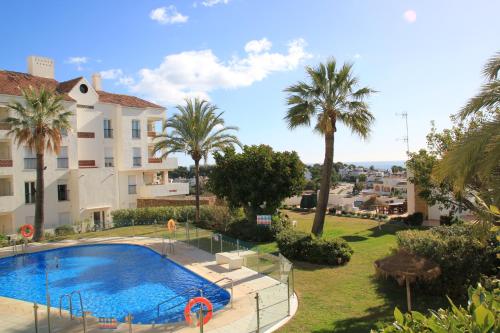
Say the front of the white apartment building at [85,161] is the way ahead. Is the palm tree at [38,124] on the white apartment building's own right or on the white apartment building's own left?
on the white apartment building's own right

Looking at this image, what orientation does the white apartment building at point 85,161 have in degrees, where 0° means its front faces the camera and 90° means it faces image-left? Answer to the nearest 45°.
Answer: approximately 315°
